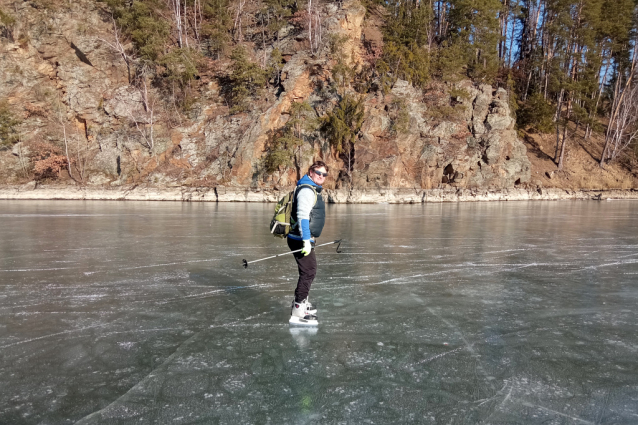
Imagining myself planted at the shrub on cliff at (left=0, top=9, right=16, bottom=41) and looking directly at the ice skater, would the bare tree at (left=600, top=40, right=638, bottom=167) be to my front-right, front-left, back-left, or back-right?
front-left

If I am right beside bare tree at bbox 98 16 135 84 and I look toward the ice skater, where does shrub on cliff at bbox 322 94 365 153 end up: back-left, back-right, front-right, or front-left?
front-left

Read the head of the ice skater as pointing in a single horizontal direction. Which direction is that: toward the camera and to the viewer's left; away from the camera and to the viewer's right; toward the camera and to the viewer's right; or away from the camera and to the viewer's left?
toward the camera and to the viewer's right

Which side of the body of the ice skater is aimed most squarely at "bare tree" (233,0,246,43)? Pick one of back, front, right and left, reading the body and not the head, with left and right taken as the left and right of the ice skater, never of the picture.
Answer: left

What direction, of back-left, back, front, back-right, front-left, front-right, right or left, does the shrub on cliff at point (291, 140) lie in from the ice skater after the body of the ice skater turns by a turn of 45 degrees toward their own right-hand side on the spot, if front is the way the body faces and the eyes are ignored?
back-left

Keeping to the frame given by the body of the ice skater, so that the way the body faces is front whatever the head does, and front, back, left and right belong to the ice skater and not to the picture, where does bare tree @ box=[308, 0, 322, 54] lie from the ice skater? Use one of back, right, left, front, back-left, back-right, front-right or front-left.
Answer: left

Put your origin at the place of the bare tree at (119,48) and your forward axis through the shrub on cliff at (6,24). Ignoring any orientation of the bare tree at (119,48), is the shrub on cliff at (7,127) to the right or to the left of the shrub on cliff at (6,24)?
left

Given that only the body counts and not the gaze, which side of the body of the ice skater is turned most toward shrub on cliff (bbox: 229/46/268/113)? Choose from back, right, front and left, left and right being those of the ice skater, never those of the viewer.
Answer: left

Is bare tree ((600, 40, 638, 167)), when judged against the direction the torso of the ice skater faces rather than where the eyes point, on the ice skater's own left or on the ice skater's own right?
on the ice skater's own left

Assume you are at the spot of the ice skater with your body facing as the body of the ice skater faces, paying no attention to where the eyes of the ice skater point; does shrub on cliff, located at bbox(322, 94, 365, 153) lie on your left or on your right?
on your left

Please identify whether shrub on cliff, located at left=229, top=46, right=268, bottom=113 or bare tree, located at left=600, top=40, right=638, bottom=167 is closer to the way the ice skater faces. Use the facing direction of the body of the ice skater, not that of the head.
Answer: the bare tree

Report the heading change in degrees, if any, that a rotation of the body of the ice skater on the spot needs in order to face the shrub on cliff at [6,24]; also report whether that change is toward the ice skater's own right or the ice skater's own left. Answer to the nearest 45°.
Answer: approximately 135° to the ice skater's own left

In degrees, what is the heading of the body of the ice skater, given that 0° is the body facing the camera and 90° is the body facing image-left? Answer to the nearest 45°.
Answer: approximately 270°
